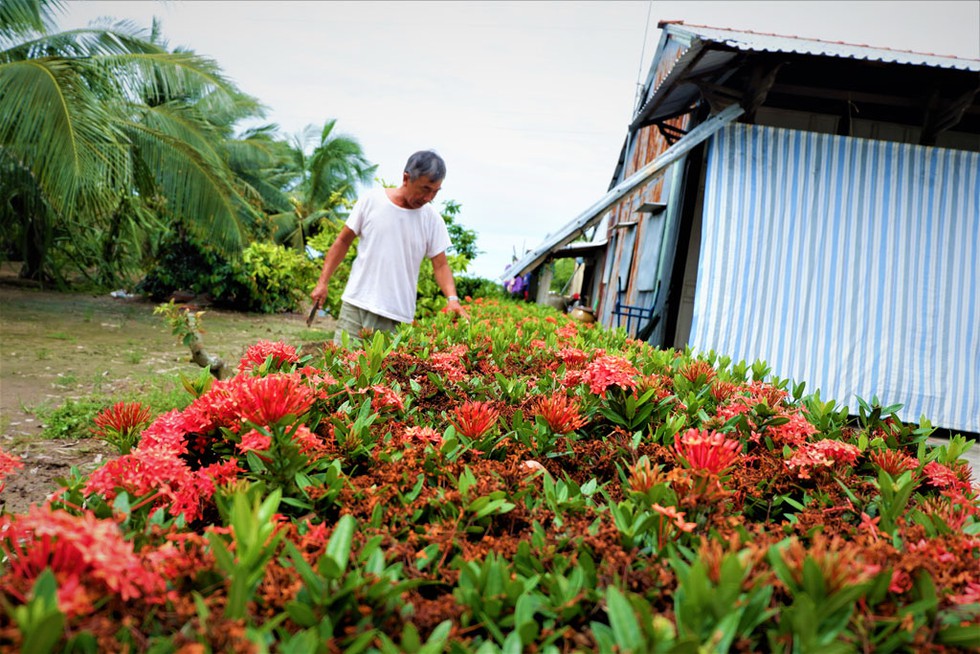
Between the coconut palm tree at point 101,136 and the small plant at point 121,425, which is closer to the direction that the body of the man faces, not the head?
the small plant

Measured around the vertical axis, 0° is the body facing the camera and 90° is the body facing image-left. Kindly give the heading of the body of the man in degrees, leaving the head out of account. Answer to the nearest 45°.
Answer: approximately 315°

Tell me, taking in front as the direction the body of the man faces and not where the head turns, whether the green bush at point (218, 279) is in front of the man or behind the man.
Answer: behind

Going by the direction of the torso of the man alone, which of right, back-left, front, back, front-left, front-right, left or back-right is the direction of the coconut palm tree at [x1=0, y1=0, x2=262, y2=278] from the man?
back

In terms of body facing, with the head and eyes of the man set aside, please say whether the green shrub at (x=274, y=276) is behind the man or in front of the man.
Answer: behind

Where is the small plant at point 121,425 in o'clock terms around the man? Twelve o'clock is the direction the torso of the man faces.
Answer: The small plant is roughly at 2 o'clock from the man.
